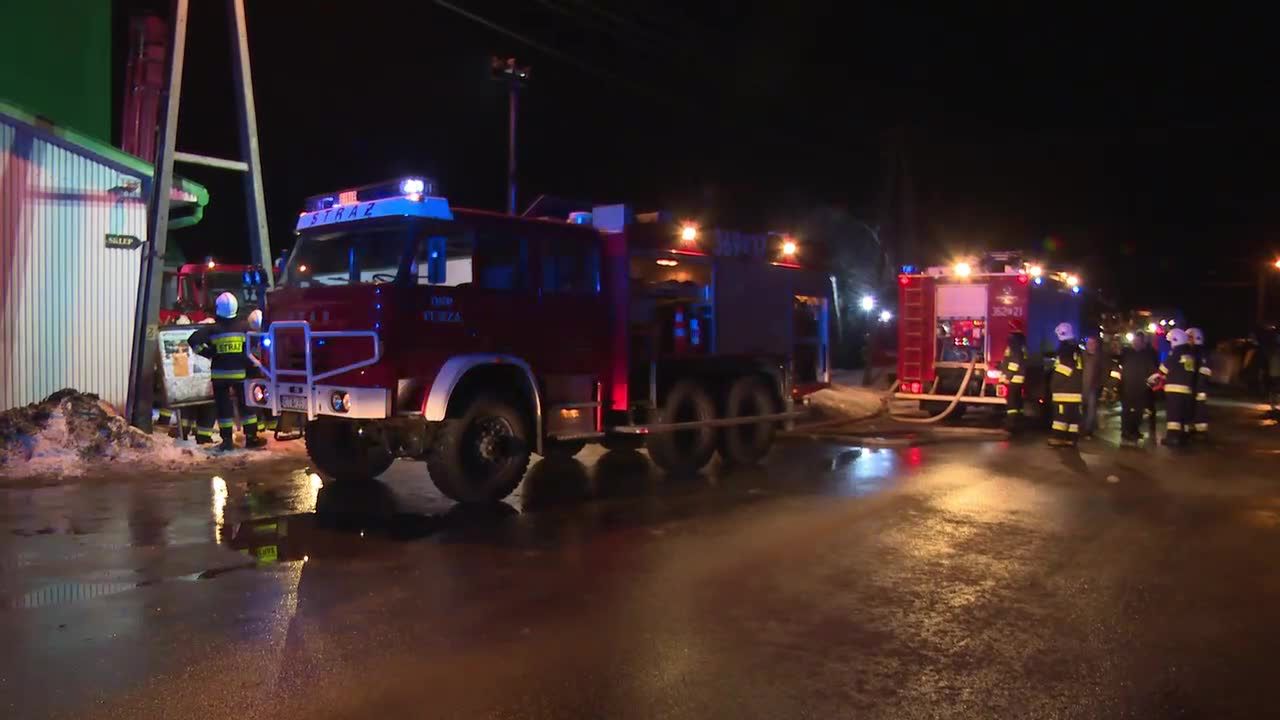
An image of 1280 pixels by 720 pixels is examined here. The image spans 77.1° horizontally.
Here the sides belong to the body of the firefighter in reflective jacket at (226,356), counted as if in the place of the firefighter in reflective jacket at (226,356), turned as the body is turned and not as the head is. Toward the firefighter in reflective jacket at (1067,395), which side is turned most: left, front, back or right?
right

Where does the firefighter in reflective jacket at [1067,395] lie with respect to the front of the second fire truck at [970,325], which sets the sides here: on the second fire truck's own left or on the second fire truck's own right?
on the second fire truck's own right

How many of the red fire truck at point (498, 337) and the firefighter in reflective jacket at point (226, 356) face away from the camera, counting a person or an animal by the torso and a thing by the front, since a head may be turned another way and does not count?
1

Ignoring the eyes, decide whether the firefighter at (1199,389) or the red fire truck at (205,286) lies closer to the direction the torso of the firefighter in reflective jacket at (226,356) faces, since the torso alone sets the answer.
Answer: the red fire truck

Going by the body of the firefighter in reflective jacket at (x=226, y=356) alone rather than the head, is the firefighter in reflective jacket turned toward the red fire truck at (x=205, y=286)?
yes

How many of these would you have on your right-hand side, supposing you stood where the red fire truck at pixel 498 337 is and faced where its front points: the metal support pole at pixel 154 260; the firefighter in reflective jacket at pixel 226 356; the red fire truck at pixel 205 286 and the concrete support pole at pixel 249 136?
4

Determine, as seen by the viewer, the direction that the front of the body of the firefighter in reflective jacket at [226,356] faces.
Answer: away from the camera

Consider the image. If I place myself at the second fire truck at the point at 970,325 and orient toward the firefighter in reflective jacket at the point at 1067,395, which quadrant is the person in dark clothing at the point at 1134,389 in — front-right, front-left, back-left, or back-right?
front-left

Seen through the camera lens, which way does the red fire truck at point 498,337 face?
facing the viewer and to the left of the viewer

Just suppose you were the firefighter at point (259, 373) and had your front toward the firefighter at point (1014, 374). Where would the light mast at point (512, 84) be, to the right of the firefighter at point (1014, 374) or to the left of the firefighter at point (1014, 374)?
left

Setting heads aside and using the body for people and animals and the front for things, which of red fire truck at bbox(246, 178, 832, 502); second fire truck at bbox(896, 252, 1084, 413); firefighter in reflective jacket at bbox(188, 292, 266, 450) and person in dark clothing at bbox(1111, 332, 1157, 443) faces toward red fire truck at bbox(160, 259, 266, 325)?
the firefighter in reflective jacket

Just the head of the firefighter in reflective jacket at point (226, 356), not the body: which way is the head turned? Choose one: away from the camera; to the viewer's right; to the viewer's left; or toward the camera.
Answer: away from the camera

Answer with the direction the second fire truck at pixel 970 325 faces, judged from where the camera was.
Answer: facing away from the viewer and to the right of the viewer
